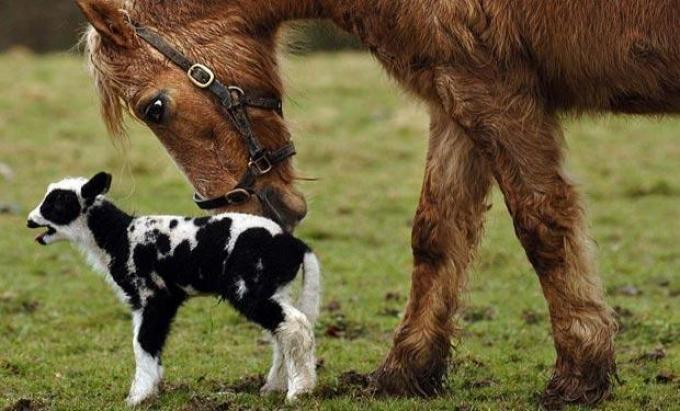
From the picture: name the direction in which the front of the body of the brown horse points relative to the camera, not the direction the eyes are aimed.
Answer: to the viewer's left

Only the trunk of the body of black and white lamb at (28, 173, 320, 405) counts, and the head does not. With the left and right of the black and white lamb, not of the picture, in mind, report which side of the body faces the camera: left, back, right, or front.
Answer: left

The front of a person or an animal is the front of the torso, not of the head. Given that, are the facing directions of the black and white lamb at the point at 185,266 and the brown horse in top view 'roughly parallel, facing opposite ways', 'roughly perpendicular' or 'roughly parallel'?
roughly parallel
